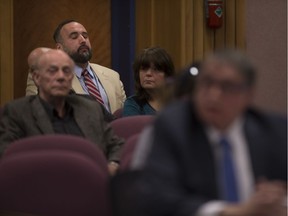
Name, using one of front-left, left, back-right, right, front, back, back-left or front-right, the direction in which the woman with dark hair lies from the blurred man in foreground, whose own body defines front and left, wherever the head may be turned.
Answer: back

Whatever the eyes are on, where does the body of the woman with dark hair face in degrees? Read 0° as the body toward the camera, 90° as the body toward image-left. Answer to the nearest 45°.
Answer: approximately 0°

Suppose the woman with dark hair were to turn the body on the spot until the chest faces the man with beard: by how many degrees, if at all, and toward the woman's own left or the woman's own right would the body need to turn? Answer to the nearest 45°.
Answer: approximately 135° to the woman's own right

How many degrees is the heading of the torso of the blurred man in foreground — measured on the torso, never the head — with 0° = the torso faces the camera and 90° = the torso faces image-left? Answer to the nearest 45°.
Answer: approximately 0°

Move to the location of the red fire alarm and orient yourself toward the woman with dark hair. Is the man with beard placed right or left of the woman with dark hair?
right

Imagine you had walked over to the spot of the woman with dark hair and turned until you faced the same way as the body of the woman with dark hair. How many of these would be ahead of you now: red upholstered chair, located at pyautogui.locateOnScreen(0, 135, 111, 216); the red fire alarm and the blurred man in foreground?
2

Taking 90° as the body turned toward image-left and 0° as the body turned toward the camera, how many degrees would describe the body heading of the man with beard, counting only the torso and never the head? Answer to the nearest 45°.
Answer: approximately 315°

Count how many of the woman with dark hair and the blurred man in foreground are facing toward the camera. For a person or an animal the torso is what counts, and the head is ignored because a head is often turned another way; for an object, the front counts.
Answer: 2

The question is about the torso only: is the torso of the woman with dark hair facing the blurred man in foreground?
yes

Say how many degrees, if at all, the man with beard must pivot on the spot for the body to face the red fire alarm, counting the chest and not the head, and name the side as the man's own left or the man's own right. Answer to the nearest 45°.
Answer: approximately 90° to the man's own left
